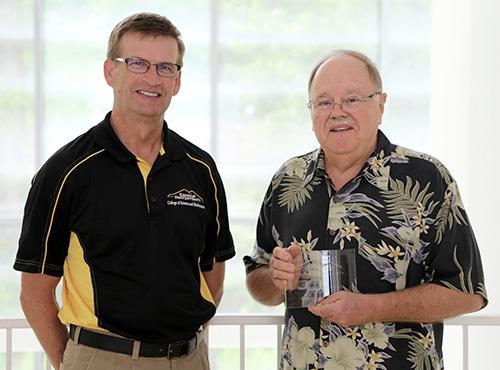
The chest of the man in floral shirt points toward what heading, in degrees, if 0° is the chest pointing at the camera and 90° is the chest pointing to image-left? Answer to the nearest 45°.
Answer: approximately 45°

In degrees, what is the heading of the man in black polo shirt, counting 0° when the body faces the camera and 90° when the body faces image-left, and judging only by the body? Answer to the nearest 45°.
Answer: approximately 315°
